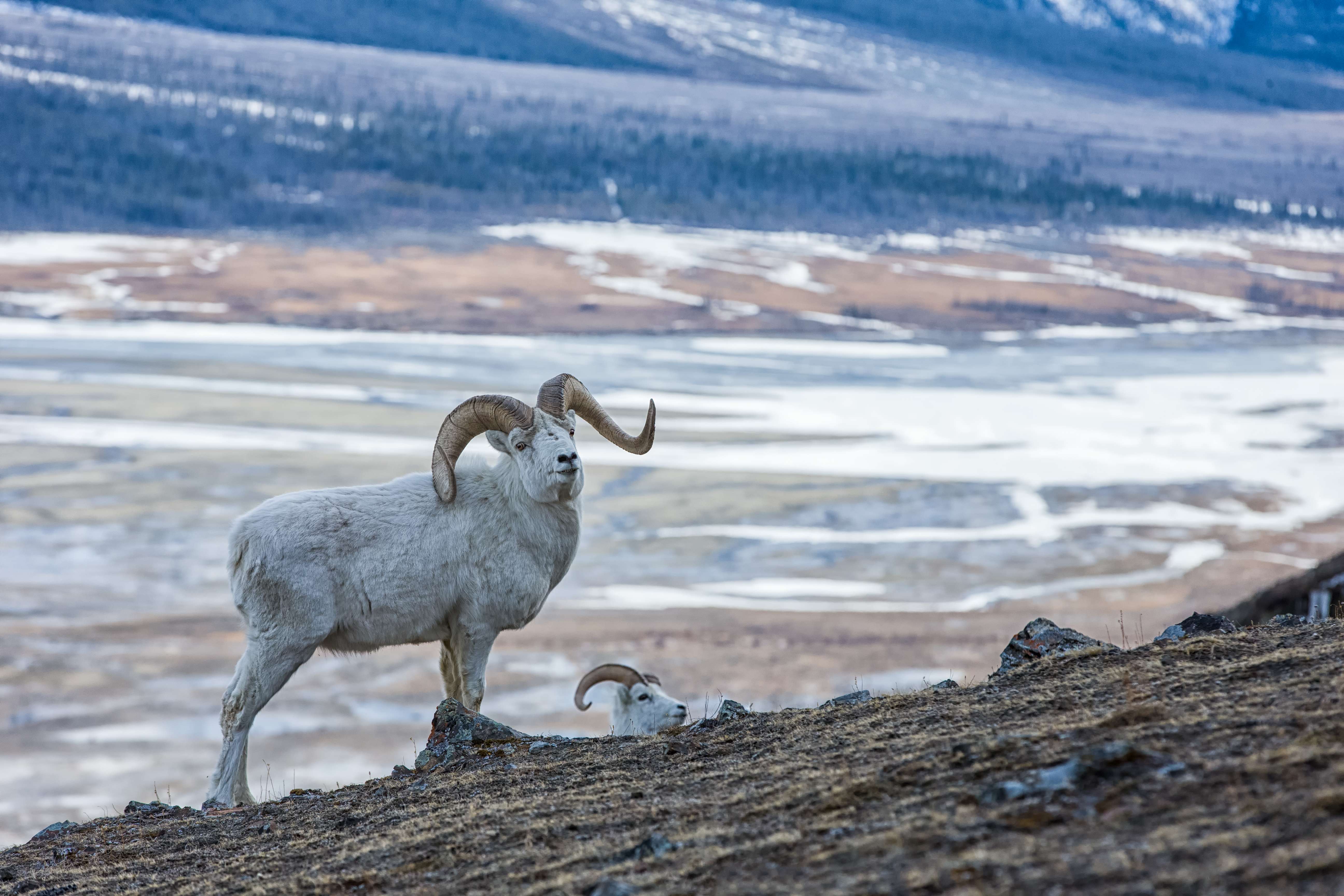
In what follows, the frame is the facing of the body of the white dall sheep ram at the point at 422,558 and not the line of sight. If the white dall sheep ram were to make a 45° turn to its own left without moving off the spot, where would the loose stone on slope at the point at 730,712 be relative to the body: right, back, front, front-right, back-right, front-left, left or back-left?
right

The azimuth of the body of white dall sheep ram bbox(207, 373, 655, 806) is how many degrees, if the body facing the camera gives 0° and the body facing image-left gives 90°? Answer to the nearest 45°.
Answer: approximately 270°

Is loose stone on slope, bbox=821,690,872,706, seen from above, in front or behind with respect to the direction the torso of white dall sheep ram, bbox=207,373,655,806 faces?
in front

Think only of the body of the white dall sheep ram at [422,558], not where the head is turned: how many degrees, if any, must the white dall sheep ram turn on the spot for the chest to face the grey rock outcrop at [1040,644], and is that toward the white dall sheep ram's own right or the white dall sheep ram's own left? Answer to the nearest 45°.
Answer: approximately 45° to the white dall sheep ram's own right
